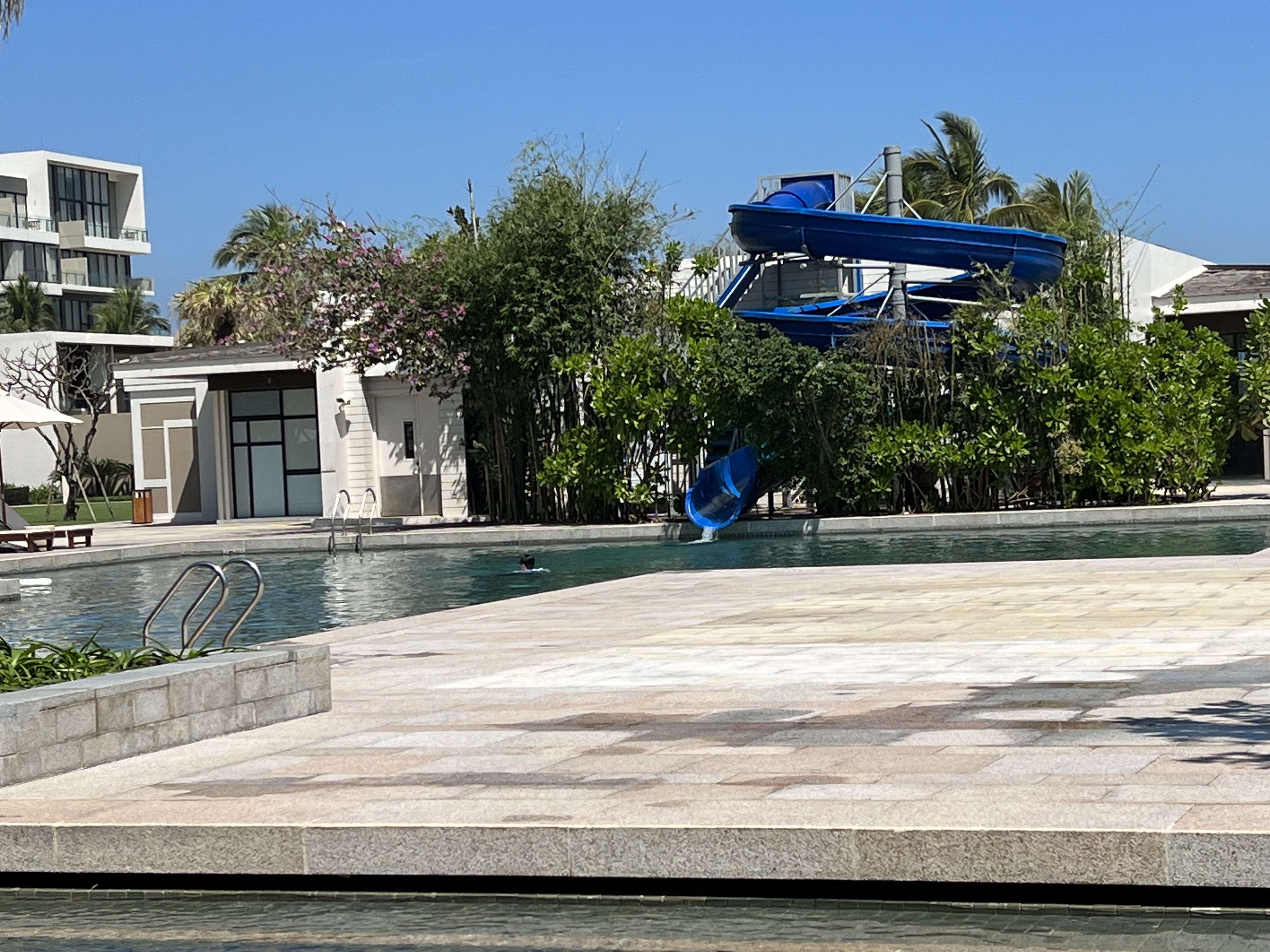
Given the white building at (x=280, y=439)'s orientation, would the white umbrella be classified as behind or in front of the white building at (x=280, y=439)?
in front

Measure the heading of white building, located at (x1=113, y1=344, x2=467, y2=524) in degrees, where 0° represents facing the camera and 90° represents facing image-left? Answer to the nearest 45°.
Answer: approximately 0°

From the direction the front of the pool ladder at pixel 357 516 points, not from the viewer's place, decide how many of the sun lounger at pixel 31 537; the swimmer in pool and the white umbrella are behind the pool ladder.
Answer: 0

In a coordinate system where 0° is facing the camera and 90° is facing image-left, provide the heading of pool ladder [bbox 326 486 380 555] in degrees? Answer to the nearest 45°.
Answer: approximately 45°

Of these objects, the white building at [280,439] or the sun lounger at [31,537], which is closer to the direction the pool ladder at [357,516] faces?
the sun lounger

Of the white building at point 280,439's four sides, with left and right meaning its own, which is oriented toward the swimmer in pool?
front

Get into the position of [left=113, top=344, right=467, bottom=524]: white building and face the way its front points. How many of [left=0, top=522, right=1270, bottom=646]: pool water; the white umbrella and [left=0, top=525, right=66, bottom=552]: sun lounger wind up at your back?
0

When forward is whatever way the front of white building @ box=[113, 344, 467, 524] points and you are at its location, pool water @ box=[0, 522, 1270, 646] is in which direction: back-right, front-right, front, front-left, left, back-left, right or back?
front

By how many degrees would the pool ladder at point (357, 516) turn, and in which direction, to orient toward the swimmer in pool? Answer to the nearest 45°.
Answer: approximately 45° to its left

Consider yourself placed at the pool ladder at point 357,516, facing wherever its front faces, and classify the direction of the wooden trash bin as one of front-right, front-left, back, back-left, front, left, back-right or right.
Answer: right

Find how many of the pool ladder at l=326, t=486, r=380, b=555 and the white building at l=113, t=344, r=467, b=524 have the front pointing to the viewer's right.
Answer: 0
